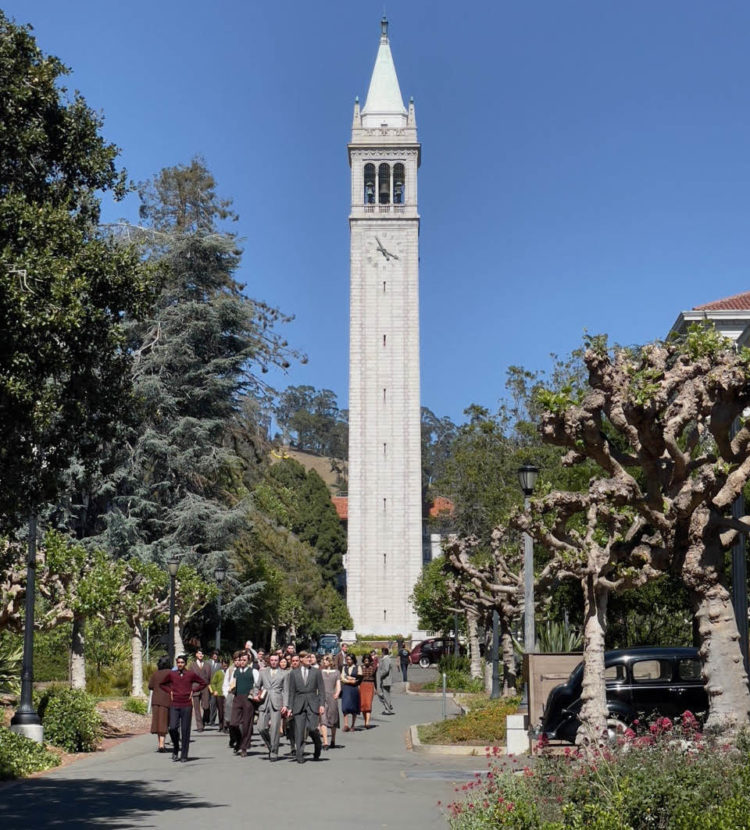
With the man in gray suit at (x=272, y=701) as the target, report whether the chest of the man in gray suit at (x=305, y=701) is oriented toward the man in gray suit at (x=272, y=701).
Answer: no

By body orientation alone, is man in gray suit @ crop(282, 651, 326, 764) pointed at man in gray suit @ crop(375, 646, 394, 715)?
no

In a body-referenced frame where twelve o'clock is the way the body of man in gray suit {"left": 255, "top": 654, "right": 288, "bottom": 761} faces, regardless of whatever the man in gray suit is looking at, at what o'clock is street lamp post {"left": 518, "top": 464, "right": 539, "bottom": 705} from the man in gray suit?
The street lamp post is roughly at 9 o'clock from the man in gray suit.

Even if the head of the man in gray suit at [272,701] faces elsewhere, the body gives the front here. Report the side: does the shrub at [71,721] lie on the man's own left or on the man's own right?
on the man's own right

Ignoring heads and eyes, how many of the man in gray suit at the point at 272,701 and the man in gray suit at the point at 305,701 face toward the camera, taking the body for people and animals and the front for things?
2

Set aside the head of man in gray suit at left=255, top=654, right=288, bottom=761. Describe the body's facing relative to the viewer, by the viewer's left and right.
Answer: facing the viewer

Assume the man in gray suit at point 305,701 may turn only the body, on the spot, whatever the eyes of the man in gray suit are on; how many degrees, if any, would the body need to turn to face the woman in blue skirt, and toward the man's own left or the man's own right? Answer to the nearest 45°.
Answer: approximately 180°

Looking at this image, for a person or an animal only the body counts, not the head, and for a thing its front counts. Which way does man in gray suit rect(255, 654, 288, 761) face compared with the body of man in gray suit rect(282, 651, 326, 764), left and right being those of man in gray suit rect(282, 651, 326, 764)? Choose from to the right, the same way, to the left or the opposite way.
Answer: the same way

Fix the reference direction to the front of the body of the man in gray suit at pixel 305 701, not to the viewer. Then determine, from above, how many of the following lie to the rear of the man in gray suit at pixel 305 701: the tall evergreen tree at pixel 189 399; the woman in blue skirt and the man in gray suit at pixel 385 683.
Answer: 3

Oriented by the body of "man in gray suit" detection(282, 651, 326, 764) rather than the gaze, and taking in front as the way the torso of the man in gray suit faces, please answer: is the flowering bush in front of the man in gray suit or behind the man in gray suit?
in front

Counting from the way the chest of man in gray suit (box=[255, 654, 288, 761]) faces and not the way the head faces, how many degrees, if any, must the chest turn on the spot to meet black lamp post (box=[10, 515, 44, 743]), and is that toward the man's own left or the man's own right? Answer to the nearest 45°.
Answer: approximately 90° to the man's own right

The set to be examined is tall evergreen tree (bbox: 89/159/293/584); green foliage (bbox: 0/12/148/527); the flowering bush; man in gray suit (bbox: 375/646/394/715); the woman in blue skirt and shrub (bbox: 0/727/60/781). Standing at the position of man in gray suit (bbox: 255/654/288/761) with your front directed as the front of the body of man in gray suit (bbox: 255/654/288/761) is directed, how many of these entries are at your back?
3

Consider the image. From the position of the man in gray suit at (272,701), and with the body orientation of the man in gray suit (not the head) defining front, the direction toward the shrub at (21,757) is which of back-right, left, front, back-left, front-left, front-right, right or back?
front-right

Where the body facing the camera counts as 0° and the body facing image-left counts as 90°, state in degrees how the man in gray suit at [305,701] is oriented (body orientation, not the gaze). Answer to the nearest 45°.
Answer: approximately 0°
